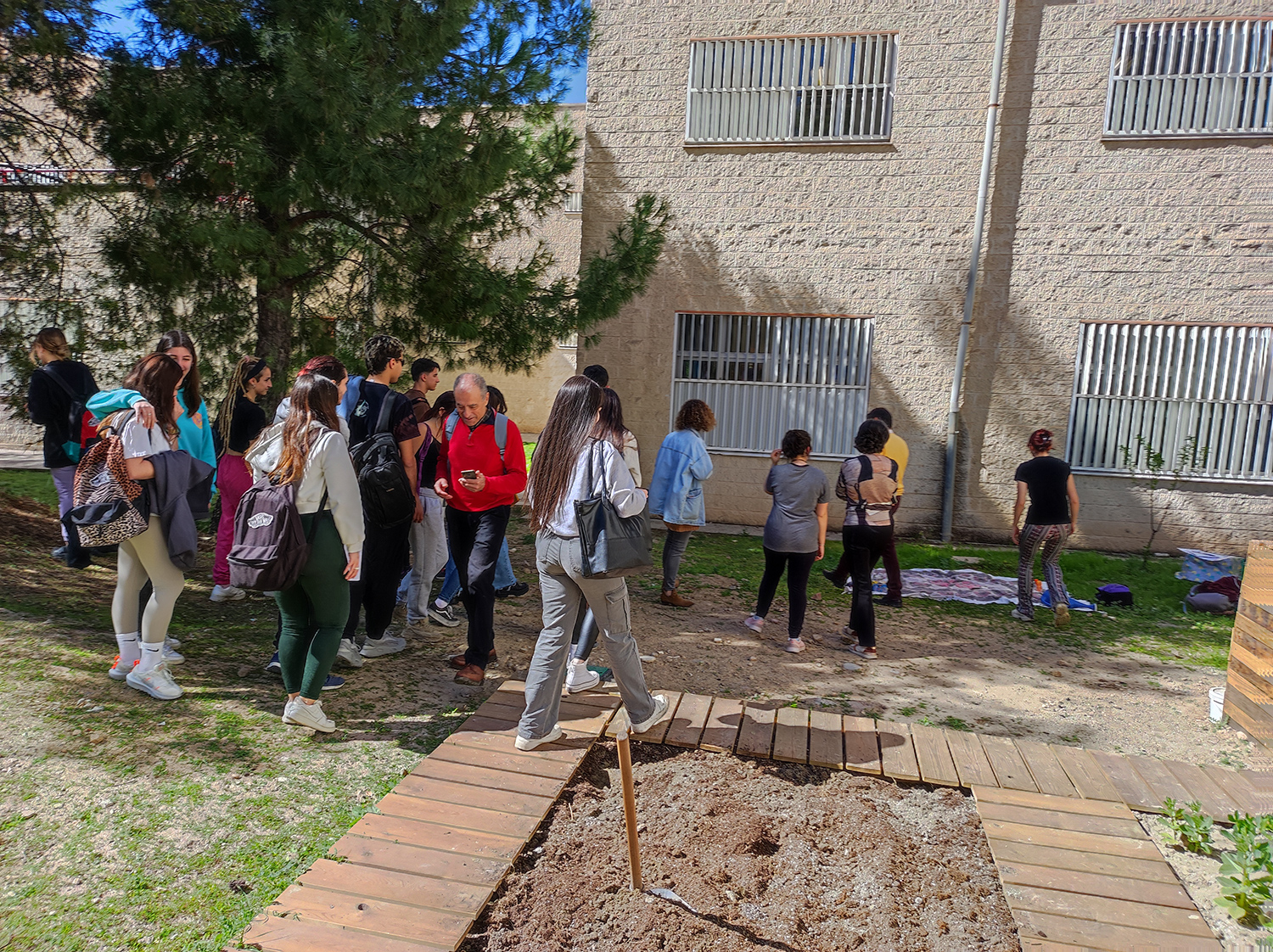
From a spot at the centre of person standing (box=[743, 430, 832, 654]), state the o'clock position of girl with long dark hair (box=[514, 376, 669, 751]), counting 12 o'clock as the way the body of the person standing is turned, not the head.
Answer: The girl with long dark hair is roughly at 7 o'clock from the person standing.

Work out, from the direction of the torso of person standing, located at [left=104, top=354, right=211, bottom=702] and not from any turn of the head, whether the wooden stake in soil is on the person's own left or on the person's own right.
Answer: on the person's own right

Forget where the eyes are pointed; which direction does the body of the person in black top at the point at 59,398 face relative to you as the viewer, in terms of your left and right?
facing away from the viewer and to the left of the viewer

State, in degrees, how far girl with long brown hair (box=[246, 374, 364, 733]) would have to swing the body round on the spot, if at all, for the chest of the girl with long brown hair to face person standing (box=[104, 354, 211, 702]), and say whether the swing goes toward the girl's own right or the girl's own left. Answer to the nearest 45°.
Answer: approximately 90° to the girl's own left

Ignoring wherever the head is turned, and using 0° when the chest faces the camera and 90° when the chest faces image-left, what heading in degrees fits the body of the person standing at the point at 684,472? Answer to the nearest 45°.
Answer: approximately 225°

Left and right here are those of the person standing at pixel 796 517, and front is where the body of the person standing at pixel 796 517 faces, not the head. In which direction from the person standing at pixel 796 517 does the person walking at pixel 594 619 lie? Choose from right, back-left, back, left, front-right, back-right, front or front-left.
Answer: back-left

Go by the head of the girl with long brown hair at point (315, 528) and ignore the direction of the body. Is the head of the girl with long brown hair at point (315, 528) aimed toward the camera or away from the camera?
away from the camera

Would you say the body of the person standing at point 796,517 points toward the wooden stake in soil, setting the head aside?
no

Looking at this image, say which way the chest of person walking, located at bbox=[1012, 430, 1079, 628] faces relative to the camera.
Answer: away from the camera

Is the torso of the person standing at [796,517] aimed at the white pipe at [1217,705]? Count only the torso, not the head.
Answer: no

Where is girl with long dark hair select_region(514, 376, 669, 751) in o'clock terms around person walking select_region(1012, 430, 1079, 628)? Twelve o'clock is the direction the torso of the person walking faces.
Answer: The girl with long dark hair is roughly at 7 o'clock from the person walking.

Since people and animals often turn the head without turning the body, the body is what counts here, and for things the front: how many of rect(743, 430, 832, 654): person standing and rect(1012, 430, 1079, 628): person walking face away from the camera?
2

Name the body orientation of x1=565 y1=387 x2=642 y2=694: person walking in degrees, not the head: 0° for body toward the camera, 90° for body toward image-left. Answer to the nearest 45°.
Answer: approximately 225°
